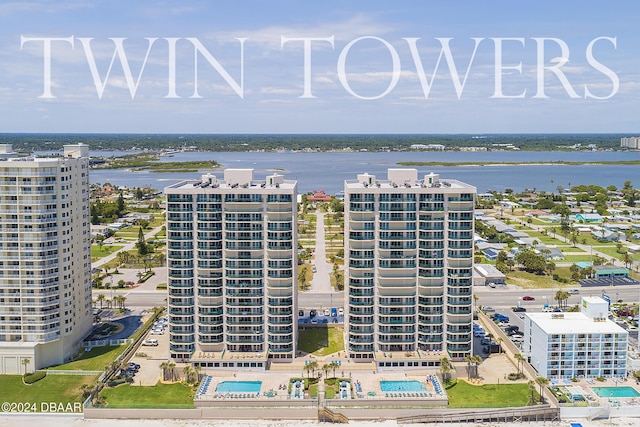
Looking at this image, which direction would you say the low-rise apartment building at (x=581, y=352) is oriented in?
toward the camera

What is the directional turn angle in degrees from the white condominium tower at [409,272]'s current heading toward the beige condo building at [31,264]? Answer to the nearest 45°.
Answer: approximately 90° to its right

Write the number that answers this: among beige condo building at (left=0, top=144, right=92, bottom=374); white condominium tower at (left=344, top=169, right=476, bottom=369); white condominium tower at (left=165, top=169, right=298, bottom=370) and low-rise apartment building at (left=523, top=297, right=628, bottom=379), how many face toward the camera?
4

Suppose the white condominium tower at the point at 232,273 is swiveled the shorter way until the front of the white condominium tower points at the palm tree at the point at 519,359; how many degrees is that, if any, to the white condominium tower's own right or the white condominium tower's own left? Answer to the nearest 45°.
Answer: approximately 90° to the white condominium tower's own left

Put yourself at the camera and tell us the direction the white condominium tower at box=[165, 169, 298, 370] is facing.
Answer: facing the viewer

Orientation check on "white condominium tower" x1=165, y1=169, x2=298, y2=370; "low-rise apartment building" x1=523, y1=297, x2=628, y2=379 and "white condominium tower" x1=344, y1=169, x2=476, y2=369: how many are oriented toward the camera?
3

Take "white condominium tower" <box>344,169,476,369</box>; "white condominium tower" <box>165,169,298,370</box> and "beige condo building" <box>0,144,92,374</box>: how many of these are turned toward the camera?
3

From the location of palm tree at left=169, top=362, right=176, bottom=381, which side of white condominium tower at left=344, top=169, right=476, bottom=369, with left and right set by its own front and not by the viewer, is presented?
right

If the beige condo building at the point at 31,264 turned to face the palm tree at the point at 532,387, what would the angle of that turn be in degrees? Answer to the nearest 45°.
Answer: approximately 45° to its left

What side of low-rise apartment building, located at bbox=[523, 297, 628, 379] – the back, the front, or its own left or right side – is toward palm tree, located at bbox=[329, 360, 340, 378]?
right
